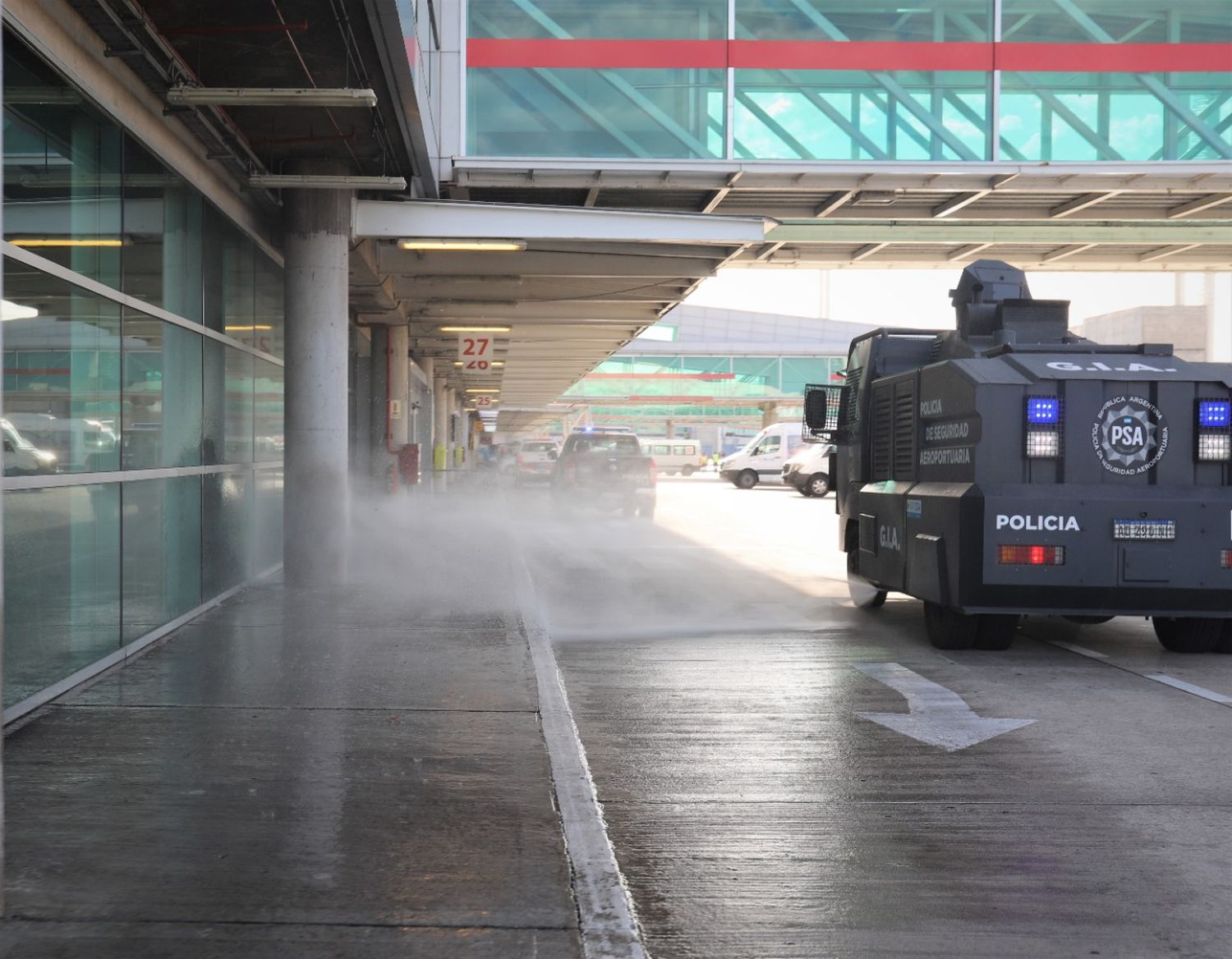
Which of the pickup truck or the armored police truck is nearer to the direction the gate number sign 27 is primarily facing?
the armored police truck

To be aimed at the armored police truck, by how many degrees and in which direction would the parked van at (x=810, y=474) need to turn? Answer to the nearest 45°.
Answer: approximately 45° to its left

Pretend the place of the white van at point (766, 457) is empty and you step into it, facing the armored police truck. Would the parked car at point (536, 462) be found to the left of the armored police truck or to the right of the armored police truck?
right

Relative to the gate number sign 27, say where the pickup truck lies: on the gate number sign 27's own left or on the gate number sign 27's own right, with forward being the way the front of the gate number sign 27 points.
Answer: on the gate number sign 27's own left

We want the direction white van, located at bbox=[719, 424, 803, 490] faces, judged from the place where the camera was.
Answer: facing to the left of the viewer

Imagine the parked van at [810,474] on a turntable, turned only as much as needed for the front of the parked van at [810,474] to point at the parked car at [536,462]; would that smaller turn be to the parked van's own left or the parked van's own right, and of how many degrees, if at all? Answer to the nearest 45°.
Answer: approximately 45° to the parked van's own right

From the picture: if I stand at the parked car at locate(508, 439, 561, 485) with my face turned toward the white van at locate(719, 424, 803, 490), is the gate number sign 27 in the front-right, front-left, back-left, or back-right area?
back-right

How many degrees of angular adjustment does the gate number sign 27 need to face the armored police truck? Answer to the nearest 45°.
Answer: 0° — it already faces it

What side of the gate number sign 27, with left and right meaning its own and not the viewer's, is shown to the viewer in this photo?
front

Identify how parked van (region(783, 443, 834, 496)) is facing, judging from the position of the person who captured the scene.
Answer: facing the viewer and to the left of the viewer
